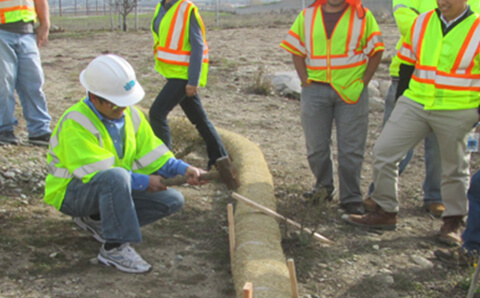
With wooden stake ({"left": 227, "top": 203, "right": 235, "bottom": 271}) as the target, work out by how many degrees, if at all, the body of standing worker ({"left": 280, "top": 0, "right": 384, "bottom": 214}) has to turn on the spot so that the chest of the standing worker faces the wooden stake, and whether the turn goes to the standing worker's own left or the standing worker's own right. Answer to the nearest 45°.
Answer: approximately 45° to the standing worker's own right

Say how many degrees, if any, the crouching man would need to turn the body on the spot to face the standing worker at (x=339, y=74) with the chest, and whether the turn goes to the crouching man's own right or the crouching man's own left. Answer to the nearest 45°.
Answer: approximately 90° to the crouching man's own left

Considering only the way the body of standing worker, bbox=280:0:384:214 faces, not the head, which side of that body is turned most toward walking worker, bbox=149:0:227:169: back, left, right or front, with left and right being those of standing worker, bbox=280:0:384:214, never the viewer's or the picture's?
right

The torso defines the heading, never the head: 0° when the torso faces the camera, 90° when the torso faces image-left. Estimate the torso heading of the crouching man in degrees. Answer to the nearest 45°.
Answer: approximately 315°

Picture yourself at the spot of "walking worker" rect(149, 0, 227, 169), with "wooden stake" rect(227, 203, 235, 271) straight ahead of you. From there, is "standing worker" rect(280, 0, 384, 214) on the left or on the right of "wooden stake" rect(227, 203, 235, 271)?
left

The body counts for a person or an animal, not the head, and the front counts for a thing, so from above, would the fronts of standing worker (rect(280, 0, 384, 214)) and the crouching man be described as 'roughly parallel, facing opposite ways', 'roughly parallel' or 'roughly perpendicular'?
roughly perpendicular

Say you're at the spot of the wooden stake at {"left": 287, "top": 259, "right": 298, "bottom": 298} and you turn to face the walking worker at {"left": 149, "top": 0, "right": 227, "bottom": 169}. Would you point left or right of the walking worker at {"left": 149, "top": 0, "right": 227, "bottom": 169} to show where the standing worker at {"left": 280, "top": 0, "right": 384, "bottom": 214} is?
right

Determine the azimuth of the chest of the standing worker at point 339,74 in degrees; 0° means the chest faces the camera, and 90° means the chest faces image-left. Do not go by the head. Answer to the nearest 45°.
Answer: approximately 0°

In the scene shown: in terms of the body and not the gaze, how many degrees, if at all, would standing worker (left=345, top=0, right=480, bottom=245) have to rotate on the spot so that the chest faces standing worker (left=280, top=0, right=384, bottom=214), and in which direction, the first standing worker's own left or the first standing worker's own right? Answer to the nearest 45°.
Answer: approximately 45° to the first standing worker's own right
